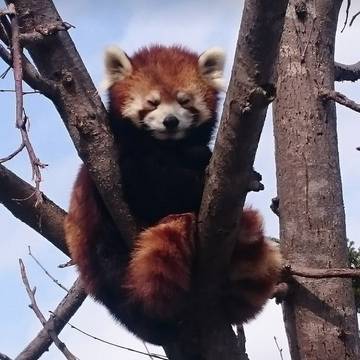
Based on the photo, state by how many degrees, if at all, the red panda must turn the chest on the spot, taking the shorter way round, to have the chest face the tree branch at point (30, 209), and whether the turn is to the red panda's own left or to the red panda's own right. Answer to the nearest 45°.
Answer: approximately 135° to the red panda's own right

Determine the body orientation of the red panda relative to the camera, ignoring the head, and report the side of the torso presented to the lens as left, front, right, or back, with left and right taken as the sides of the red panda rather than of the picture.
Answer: front

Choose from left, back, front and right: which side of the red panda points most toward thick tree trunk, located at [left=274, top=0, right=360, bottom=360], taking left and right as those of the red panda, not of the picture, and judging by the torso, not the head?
left
